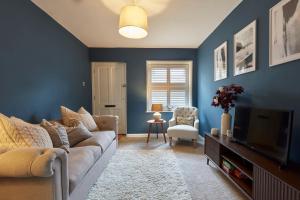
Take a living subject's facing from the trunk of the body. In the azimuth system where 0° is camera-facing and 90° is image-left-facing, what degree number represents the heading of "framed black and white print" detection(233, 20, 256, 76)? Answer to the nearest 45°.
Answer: approximately 45°

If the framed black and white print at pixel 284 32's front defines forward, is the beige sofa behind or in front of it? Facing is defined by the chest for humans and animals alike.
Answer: in front

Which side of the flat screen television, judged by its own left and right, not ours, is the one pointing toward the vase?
right

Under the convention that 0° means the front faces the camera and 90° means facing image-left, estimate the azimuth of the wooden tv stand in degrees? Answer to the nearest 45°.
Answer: approximately 45°

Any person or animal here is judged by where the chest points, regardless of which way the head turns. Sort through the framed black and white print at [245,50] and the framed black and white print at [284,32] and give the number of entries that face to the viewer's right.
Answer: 0

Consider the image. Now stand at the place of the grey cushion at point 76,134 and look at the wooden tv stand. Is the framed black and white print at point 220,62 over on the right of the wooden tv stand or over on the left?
left

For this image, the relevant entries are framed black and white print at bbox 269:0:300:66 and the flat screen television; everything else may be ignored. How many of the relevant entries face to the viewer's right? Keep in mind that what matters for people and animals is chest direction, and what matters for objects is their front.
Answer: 0

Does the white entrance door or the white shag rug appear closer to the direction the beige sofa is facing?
the white shag rug

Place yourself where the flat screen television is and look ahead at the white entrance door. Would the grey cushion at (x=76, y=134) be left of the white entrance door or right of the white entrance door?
left

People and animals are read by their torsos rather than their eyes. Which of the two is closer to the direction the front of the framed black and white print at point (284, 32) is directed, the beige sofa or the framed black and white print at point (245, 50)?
the beige sofa

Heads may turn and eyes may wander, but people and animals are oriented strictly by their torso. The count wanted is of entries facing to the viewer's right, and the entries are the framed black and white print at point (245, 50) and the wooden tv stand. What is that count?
0

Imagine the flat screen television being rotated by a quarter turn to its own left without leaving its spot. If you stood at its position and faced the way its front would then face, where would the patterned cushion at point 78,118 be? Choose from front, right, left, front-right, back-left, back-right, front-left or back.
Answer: back-right

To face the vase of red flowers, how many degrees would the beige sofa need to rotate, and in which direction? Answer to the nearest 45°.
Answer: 0° — it already faces it
